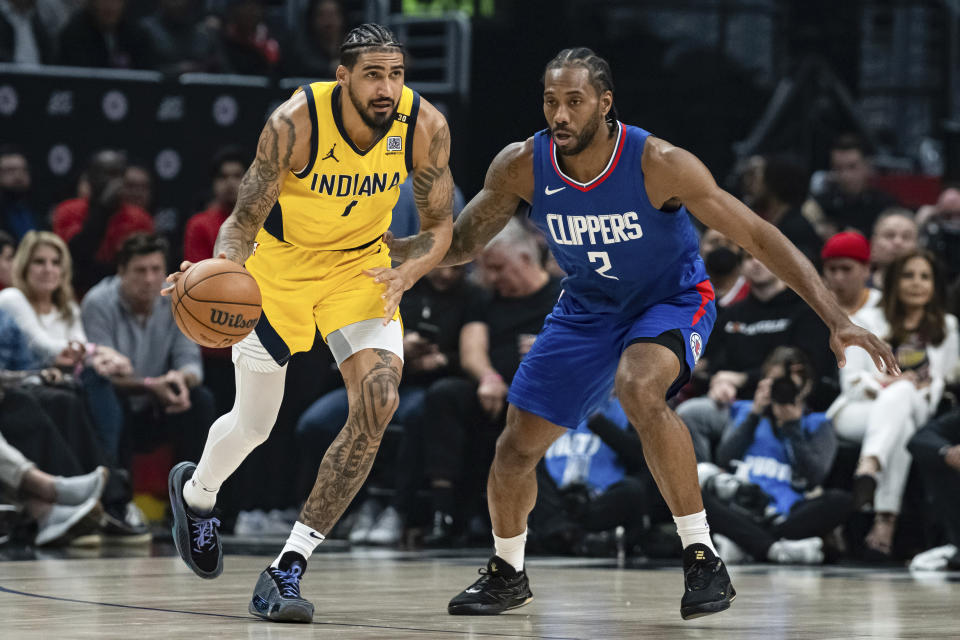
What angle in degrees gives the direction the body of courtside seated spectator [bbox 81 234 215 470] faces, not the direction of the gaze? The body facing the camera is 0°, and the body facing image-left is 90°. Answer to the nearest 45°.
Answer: approximately 315°

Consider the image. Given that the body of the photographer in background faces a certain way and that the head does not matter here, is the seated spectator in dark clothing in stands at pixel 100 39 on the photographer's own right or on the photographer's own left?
on the photographer's own right

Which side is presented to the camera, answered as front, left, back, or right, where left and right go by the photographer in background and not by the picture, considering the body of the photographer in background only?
front

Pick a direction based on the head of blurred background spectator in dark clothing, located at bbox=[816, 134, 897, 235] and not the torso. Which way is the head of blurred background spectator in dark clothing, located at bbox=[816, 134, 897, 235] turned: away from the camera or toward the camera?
toward the camera

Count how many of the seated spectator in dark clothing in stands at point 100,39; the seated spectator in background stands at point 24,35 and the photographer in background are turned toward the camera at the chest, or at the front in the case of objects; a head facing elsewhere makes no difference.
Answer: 3

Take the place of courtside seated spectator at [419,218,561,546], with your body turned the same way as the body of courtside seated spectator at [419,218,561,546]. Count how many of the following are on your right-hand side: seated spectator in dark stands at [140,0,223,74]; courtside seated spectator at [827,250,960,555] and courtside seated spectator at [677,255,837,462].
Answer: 1

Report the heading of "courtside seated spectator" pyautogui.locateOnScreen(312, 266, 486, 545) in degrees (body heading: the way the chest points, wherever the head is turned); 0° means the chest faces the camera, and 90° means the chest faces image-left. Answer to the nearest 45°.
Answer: approximately 45°

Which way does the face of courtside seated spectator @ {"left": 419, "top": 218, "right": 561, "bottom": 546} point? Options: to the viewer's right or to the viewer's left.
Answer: to the viewer's left

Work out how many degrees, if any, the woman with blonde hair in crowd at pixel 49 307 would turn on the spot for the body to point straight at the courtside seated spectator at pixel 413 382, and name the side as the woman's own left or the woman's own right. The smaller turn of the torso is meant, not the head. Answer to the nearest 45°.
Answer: approximately 45° to the woman's own left

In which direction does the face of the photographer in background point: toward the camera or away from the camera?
toward the camera

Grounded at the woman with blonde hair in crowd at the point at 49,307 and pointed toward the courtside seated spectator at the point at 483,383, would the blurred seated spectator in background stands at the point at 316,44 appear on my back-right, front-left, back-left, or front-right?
front-left

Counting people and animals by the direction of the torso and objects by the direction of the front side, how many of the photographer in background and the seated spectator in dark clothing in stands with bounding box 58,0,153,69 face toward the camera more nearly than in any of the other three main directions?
2

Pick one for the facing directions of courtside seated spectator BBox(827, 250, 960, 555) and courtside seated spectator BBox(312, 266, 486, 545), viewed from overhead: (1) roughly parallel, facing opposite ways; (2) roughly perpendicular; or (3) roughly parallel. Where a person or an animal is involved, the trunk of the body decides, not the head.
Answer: roughly parallel

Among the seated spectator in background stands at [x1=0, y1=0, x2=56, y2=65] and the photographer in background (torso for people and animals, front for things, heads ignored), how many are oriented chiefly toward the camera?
2
